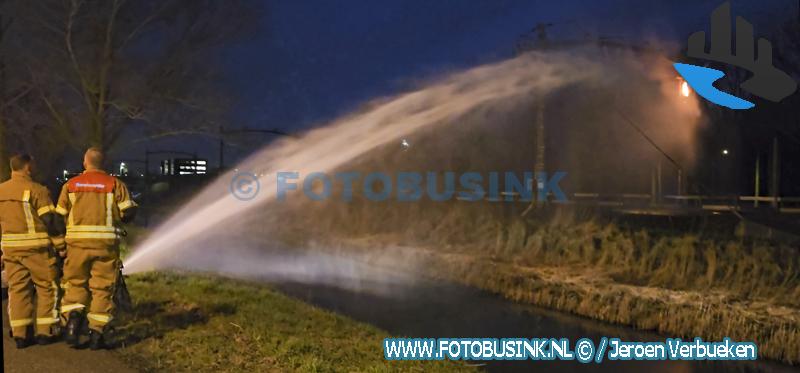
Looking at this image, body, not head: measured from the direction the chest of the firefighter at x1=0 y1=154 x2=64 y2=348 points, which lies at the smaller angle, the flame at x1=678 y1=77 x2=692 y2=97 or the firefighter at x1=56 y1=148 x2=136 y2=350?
the flame

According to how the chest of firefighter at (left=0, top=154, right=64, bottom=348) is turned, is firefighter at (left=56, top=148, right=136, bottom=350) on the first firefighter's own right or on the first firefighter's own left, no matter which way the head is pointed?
on the first firefighter's own right

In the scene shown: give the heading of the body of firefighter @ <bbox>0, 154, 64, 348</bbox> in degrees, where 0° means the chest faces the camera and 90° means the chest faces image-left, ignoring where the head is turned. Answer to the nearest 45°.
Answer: approximately 225°

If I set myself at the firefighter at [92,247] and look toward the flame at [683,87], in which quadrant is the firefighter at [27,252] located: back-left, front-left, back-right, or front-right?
back-left

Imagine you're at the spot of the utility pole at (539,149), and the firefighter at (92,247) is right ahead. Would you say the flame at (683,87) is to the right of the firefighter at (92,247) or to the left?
left

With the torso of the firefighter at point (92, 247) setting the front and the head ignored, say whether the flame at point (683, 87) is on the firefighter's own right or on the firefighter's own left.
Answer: on the firefighter's own right

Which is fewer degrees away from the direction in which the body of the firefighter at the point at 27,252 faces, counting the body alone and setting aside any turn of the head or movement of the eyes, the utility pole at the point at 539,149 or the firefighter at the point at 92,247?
the utility pole

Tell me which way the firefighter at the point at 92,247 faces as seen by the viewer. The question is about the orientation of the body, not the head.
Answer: away from the camera
